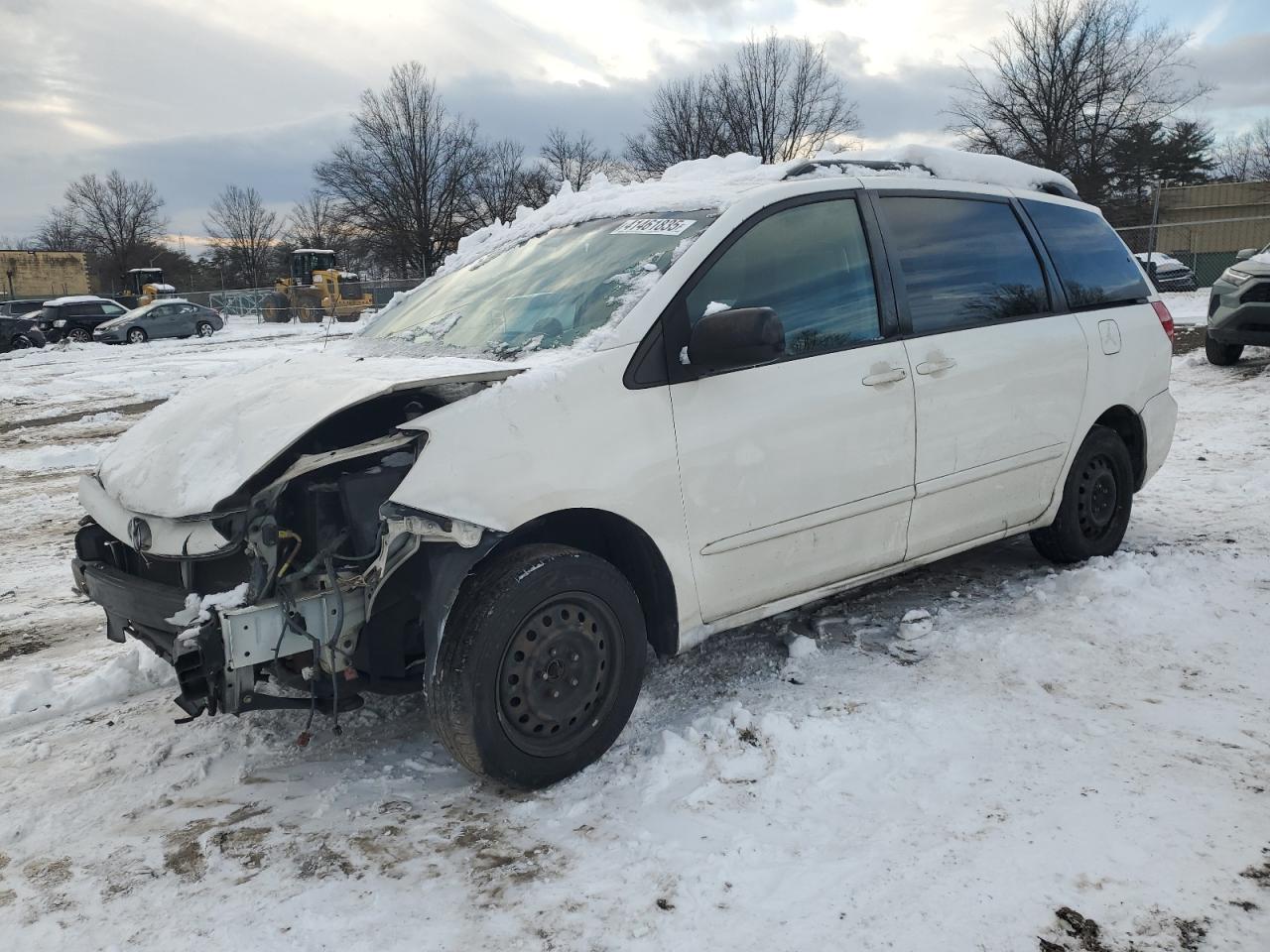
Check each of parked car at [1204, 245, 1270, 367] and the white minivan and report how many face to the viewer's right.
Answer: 0

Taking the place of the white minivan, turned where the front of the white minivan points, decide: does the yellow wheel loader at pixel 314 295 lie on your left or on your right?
on your right

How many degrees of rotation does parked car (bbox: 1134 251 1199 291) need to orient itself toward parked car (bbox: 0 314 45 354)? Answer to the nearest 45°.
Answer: approximately 135° to its right

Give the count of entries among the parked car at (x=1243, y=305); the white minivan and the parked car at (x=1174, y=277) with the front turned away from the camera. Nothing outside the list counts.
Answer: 0

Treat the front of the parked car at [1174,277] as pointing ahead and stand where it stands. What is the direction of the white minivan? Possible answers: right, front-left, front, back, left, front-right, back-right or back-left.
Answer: front-right

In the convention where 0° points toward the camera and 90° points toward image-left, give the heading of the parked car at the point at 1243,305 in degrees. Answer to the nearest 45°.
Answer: approximately 45°

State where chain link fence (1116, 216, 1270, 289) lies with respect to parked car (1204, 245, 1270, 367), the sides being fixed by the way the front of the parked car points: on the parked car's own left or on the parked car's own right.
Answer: on the parked car's own right

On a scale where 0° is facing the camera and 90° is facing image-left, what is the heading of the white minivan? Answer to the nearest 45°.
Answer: approximately 45°
